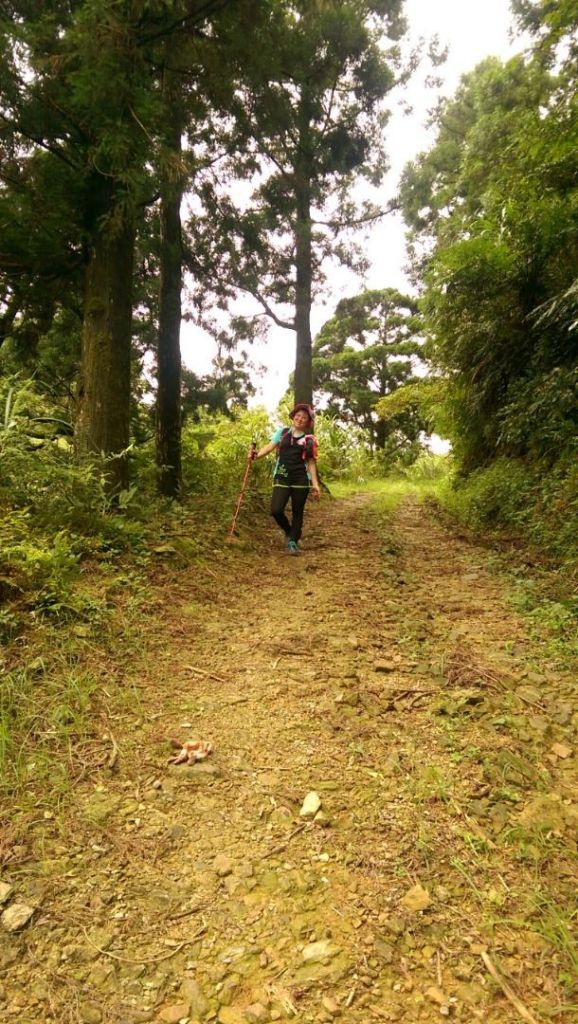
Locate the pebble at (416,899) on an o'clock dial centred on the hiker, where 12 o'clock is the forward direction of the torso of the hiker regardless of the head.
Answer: The pebble is roughly at 12 o'clock from the hiker.

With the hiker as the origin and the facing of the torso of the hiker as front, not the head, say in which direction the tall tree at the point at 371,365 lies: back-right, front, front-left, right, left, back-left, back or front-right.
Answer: back

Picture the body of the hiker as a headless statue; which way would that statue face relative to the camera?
toward the camera

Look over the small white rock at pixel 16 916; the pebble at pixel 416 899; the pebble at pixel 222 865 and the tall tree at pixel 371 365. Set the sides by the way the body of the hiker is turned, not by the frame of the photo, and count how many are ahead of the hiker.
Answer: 3

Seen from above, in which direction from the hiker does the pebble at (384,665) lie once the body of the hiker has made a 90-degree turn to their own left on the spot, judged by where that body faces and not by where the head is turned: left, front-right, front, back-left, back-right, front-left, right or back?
right

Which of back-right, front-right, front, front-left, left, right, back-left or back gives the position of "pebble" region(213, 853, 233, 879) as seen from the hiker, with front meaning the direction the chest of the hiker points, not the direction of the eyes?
front

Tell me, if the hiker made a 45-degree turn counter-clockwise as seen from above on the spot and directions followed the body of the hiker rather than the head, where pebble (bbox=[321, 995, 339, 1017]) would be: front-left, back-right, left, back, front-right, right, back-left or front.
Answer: front-right

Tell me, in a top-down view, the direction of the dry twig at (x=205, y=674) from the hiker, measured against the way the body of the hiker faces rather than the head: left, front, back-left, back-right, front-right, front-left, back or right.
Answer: front

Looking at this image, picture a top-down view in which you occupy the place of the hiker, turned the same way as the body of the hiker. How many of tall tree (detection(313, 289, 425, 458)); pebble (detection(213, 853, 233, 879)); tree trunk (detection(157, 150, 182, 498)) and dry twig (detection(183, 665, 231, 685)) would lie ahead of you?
2

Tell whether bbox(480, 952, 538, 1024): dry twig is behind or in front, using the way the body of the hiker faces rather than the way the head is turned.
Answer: in front

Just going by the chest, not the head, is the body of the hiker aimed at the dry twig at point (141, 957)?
yes

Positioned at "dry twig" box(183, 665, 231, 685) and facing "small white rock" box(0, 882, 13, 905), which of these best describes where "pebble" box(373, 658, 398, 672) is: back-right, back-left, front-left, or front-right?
back-left

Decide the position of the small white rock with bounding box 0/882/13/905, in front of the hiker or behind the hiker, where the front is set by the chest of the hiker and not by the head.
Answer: in front

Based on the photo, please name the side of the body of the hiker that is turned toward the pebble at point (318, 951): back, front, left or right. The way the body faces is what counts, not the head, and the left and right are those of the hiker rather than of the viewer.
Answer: front
